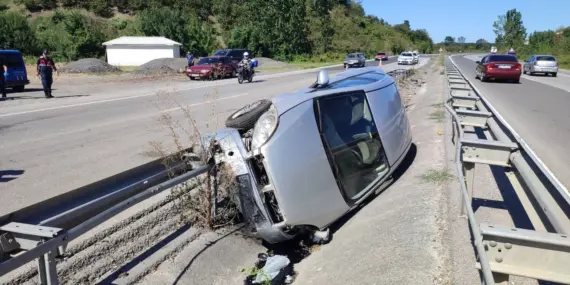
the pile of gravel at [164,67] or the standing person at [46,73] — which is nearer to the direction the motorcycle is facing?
the standing person

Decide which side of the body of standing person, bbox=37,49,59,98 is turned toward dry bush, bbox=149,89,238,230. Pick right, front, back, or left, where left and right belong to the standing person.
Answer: front

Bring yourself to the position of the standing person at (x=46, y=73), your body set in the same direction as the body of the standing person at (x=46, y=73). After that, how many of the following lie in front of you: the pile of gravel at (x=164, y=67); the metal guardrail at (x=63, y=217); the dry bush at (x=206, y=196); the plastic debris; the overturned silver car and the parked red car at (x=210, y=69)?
4

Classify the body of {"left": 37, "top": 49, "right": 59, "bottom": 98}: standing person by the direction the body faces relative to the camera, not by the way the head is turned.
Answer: toward the camera

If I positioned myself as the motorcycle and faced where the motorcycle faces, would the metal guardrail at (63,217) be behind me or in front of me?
in front

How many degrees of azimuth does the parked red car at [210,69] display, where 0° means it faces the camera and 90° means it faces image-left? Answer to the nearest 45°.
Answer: approximately 45°

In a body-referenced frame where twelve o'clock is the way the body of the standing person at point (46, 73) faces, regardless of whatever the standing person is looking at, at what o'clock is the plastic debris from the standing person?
The plastic debris is roughly at 12 o'clock from the standing person.

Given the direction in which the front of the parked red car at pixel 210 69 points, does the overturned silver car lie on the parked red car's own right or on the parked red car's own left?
on the parked red car's own left

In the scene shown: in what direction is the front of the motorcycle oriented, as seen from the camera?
facing the viewer and to the left of the viewer

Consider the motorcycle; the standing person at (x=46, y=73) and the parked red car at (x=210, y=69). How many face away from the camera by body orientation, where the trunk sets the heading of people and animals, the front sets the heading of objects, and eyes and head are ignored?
0

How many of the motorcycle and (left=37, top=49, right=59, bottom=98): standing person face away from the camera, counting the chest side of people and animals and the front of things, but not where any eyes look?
0

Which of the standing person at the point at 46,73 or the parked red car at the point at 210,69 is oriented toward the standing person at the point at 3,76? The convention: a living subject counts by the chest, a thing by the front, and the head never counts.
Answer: the parked red car

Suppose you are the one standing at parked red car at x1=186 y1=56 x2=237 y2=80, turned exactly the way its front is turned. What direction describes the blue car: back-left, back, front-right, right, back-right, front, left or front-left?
front

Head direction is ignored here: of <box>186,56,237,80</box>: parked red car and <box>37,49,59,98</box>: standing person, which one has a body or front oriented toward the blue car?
the parked red car

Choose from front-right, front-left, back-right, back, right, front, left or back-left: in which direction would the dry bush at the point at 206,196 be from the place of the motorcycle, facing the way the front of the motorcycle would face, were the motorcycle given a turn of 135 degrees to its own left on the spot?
right

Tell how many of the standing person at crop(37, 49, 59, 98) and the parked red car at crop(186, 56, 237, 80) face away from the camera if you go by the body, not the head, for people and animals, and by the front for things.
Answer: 0
